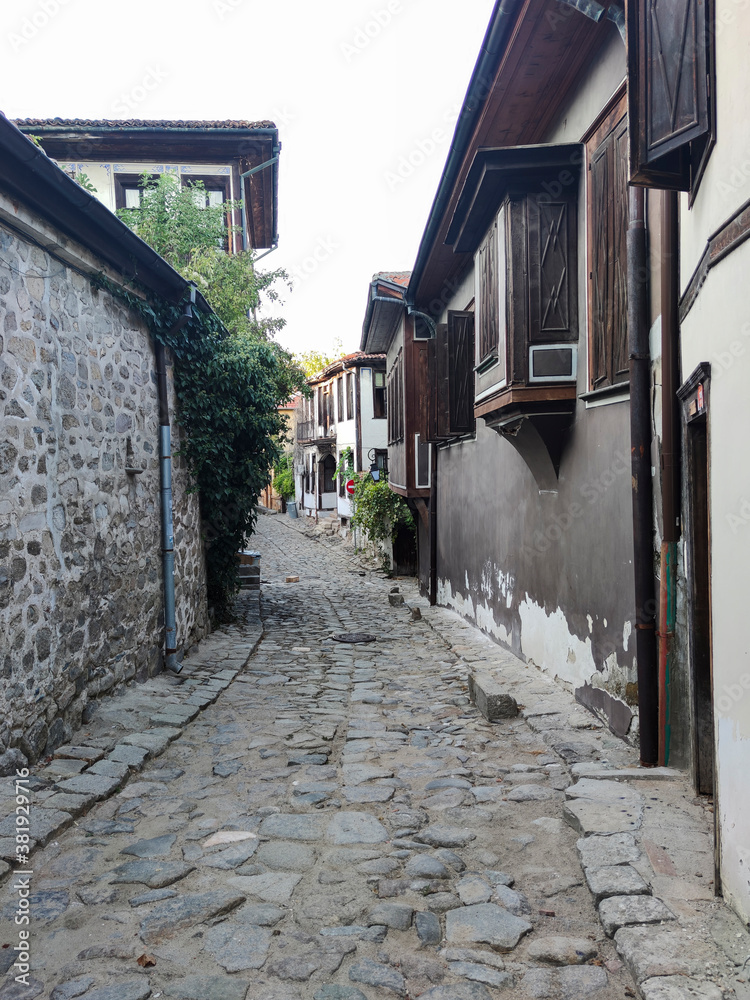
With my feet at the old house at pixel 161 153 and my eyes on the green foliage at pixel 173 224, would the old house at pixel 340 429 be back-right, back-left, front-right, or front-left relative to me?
back-left

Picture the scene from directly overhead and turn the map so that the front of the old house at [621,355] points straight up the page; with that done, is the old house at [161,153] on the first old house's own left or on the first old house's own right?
on the first old house's own right

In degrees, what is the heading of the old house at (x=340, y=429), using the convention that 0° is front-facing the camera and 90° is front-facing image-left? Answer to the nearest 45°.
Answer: approximately 45°

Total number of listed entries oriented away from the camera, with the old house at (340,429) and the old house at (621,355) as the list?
0

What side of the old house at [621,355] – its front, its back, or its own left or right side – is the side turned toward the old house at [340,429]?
right

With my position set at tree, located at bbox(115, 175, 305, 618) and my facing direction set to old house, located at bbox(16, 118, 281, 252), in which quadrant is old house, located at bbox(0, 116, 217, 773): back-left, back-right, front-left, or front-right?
back-left

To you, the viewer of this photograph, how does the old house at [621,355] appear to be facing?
facing to the left of the viewer

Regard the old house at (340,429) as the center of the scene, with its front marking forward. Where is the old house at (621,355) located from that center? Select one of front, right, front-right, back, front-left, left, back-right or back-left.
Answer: front-left

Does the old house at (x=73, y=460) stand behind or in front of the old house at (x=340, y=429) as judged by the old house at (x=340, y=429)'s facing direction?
in front
